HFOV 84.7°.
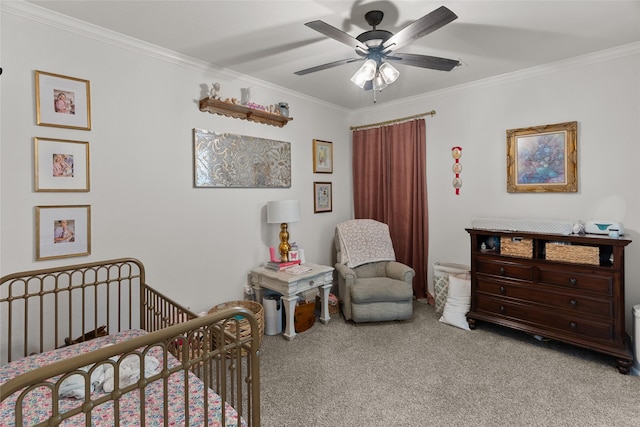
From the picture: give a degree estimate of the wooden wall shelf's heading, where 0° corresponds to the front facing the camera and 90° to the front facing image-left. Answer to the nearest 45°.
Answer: approximately 315°

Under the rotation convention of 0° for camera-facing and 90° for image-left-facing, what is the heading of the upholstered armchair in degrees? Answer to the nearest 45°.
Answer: approximately 315°

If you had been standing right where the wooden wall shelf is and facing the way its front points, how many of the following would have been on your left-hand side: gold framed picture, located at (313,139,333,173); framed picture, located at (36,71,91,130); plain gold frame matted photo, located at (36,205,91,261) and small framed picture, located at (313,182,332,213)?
2

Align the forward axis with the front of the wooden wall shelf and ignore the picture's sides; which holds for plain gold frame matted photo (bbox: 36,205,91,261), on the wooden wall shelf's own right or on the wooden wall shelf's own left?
on the wooden wall shelf's own right

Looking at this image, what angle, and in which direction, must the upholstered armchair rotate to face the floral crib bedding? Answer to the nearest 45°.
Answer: approximately 45° to its right

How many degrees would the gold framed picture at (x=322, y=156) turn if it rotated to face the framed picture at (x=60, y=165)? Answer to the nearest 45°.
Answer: approximately 90° to its right

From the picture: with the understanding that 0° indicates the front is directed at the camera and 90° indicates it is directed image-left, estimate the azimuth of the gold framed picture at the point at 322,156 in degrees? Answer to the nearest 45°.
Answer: approximately 315°
